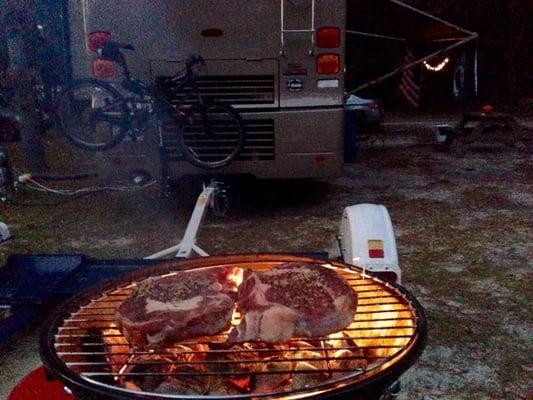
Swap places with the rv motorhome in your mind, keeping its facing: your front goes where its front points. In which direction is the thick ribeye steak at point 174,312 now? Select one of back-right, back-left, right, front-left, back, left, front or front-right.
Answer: back

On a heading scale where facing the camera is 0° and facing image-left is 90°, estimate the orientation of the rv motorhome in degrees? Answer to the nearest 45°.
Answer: approximately 180°

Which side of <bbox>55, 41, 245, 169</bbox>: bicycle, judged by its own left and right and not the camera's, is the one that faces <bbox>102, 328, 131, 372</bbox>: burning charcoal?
right

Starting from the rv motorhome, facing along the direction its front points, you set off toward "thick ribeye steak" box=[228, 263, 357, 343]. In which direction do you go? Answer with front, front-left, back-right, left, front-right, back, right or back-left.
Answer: back

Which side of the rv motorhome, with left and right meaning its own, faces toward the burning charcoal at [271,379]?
back

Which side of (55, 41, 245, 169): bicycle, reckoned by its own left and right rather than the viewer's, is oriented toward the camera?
right

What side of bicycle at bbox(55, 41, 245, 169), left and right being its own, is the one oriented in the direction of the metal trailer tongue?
right

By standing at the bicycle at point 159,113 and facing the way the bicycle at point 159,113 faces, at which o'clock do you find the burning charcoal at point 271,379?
The burning charcoal is roughly at 3 o'clock from the bicycle.

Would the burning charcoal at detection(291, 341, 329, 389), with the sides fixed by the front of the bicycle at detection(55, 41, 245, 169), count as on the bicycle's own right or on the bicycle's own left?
on the bicycle's own right

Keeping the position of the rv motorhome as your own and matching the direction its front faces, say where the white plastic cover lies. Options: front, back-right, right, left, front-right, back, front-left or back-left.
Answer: back

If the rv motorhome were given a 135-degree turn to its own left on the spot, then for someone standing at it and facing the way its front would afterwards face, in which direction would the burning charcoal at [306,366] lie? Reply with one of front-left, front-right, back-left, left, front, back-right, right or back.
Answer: front-left

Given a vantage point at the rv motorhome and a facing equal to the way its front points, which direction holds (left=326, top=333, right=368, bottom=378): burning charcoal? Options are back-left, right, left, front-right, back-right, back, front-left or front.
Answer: back

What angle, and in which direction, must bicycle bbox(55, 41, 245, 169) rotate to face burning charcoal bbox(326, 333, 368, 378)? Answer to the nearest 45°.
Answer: approximately 90° to its right
